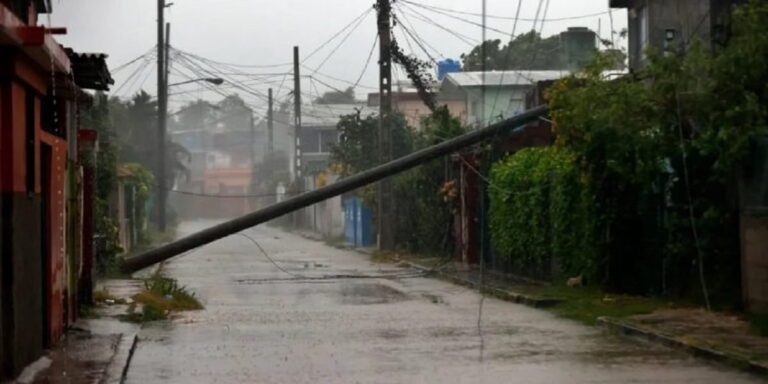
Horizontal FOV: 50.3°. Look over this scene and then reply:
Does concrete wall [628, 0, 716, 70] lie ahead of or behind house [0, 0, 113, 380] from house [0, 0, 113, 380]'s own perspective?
ahead

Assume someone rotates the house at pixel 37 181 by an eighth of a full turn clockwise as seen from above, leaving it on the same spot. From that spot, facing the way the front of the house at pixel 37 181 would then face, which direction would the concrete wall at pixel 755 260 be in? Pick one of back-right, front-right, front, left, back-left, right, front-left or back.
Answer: front-left

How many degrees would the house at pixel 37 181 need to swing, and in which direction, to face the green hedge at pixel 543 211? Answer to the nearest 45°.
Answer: approximately 45° to its left

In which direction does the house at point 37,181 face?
to the viewer's right
